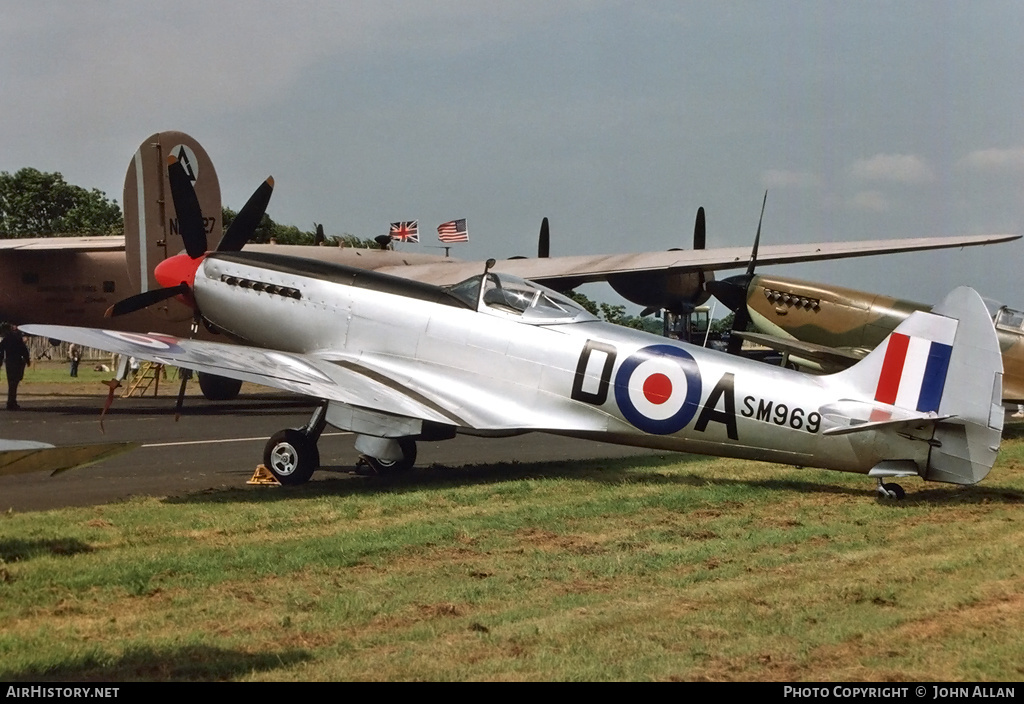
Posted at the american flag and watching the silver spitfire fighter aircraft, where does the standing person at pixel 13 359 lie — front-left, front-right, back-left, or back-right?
front-right

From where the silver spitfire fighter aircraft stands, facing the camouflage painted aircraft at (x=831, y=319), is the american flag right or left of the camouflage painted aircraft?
left

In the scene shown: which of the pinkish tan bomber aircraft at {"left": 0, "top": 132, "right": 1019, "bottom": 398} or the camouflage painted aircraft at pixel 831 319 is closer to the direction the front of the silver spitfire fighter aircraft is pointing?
the pinkish tan bomber aircraft

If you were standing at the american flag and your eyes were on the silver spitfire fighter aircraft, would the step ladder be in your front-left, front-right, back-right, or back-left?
front-right

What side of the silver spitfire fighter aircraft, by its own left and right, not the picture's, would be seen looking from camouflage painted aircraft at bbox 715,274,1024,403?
right

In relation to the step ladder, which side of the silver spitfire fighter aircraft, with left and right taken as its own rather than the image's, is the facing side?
front

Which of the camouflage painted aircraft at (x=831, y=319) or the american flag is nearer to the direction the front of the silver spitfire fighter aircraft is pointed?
the american flag

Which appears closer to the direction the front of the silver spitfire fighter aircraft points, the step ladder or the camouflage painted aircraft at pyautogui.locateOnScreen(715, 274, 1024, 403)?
the step ladder

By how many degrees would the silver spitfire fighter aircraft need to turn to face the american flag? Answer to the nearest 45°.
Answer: approximately 45° to its right

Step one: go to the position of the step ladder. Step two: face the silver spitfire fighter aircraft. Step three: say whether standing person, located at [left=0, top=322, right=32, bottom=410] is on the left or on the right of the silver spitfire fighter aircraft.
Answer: right

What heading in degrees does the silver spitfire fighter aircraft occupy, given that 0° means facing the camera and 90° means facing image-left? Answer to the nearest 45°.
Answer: approximately 135°
